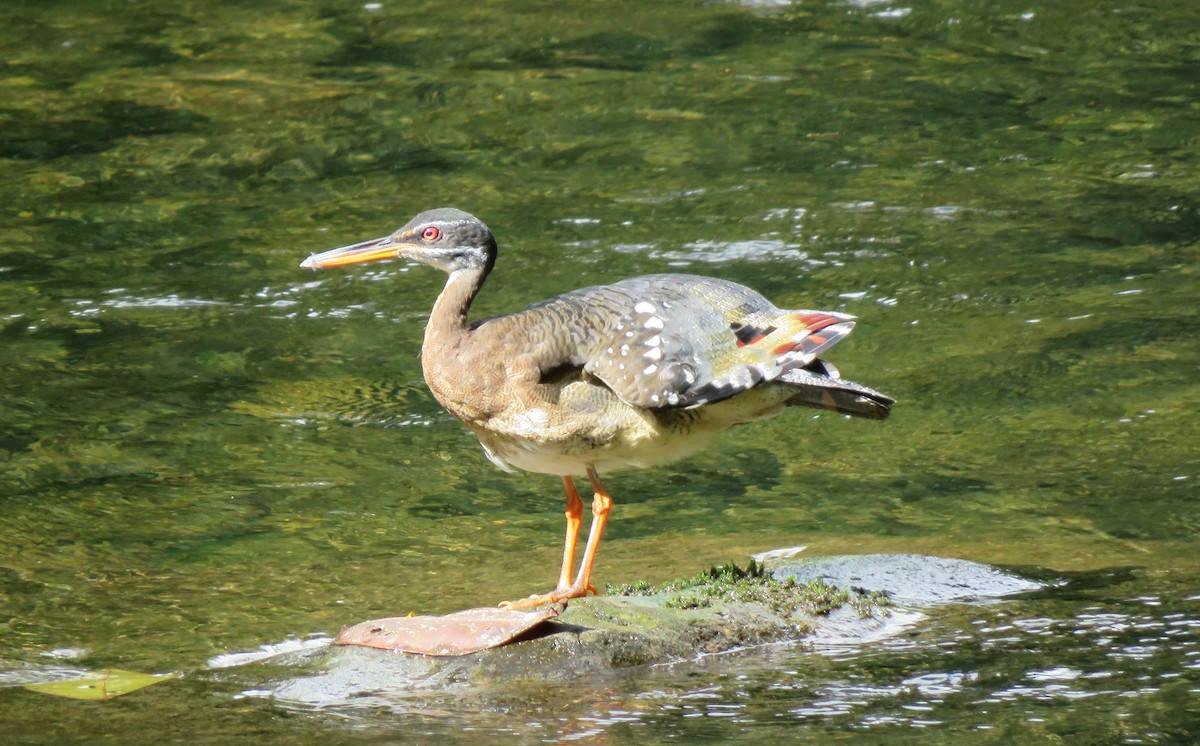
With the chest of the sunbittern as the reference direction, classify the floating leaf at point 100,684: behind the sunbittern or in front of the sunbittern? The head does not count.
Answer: in front

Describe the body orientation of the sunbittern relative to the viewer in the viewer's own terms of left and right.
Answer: facing to the left of the viewer
